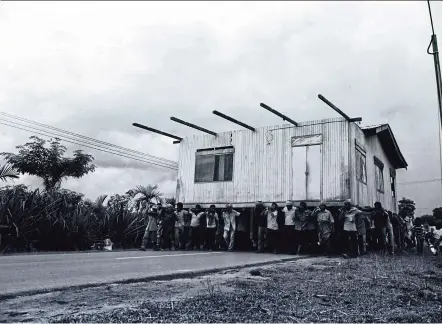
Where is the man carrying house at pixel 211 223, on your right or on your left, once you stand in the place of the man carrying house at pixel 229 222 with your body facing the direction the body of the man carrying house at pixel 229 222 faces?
on your right

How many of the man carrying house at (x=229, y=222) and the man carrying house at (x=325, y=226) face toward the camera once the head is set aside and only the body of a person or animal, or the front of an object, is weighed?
2

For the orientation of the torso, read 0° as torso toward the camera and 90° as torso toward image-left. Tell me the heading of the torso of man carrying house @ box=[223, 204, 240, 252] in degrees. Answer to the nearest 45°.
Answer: approximately 0°

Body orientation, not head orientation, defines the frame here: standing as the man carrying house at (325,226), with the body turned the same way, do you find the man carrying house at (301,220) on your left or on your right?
on your right

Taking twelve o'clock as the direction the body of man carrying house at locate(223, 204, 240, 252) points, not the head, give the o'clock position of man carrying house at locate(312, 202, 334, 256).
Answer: man carrying house at locate(312, 202, 334, 256) is roughly at 10 o'clock from man carrying house at locate(223, 204, 240, 252).

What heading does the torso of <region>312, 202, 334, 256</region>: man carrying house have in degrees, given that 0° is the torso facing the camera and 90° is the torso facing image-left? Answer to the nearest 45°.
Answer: approximately 0°

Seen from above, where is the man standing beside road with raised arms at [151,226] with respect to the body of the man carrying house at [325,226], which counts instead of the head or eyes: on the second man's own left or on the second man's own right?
on the second man's own right

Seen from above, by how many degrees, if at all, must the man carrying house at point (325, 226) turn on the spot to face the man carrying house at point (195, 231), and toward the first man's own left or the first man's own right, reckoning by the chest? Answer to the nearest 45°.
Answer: approximately 90° to the first man's own right
